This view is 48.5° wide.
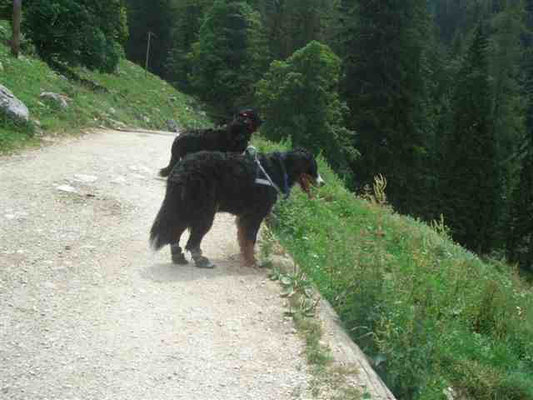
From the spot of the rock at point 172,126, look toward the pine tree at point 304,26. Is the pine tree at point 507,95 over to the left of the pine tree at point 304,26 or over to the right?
right

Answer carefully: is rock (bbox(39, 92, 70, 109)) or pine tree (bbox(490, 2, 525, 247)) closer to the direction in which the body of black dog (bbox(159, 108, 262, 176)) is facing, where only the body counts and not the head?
the pine tree

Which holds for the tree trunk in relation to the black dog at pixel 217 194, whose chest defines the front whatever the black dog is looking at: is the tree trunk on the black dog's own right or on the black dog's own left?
on the black dog's own left

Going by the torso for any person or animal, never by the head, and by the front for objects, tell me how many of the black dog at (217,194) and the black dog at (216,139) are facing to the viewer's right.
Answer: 2

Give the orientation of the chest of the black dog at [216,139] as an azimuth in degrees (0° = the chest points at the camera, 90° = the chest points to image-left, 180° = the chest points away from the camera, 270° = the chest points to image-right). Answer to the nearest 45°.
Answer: approximately 270°

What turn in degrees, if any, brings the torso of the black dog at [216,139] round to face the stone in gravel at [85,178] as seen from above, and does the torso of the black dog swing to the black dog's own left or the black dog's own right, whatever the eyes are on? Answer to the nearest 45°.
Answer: approximately 180°

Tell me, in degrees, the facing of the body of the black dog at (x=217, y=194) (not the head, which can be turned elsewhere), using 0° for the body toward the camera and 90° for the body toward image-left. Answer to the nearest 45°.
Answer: approximately 270°

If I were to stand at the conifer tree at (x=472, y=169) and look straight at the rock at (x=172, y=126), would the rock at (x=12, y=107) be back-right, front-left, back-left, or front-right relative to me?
front-left

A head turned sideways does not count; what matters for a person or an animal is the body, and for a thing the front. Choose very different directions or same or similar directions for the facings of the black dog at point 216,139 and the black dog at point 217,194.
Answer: same or similar directions

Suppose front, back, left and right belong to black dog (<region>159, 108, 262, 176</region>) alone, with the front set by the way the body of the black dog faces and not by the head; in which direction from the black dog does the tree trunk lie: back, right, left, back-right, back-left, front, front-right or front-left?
back-left

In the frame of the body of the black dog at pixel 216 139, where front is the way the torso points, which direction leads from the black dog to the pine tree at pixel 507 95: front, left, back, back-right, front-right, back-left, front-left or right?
front-left

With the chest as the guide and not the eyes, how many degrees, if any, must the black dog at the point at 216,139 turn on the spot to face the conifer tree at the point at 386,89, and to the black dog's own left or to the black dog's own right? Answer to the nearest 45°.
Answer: approximately 90° to the black dog's own left

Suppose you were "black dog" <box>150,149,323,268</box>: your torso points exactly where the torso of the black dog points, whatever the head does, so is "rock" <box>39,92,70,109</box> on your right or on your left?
on your left

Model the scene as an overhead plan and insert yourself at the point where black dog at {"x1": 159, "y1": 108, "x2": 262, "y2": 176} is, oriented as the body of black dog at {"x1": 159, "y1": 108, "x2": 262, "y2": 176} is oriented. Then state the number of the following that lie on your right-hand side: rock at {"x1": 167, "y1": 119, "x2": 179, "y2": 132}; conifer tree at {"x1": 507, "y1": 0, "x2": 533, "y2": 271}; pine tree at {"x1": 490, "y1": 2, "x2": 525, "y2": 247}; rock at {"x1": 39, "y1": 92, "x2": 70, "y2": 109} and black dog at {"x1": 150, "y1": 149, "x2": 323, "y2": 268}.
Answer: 1

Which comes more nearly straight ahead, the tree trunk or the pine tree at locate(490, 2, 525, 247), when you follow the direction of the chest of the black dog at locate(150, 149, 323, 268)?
the pine tree
